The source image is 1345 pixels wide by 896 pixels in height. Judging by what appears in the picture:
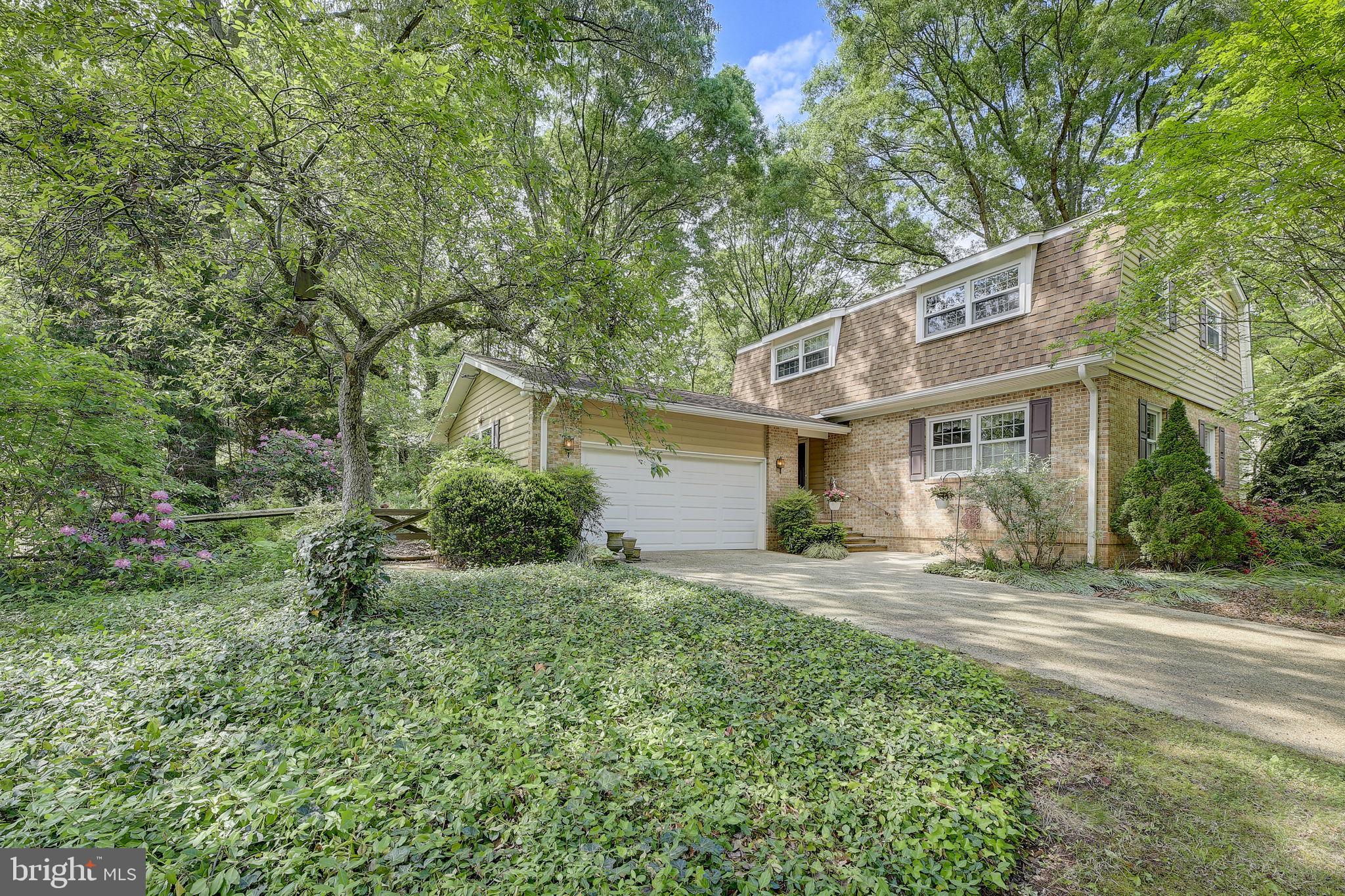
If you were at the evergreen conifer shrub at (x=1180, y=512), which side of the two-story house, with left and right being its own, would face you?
left

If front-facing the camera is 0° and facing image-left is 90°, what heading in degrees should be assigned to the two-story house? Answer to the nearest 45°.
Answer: approximately 45°
